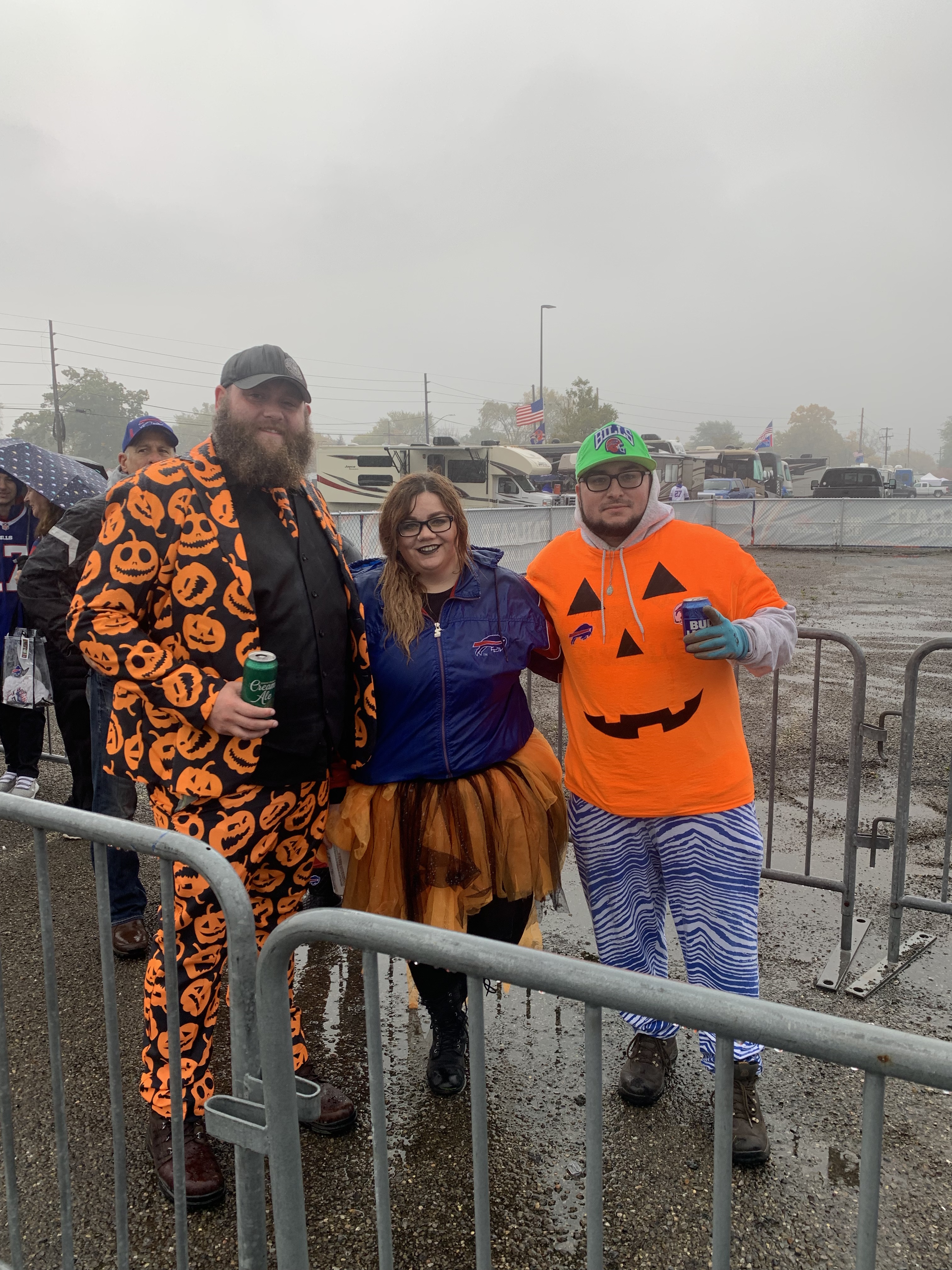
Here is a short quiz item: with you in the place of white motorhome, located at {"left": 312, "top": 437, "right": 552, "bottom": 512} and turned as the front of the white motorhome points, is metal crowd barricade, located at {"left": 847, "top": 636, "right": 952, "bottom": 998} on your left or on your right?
on your right

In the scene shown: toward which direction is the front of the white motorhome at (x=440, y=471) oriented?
to the viewer's right

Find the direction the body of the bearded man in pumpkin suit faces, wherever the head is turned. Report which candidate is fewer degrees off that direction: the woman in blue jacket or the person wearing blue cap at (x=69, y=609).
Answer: the woman in blue jacket

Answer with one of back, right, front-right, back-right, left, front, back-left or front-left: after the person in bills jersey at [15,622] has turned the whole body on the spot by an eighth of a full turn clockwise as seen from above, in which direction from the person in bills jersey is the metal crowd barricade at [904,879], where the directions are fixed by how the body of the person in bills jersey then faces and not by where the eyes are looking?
left

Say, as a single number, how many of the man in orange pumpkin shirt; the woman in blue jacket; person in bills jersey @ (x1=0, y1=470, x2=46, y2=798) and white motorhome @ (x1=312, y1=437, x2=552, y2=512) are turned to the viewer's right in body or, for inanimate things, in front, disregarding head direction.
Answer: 1

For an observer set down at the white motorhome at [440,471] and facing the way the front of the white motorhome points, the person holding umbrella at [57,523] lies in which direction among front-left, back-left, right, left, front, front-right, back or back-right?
right

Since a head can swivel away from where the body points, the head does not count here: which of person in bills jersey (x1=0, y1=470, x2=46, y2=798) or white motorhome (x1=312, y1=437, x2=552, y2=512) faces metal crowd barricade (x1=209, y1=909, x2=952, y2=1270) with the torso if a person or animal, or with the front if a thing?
the person in bills jersey

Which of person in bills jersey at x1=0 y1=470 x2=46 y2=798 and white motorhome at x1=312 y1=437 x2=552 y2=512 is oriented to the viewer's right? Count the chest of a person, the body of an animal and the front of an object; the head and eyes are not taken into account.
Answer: the white motorhome

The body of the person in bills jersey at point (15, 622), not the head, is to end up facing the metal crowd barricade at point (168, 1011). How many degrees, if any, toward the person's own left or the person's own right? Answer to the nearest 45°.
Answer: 0° — they already face it

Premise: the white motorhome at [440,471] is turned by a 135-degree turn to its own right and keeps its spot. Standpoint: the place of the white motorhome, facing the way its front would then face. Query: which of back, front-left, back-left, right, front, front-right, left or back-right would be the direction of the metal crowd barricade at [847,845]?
front-left

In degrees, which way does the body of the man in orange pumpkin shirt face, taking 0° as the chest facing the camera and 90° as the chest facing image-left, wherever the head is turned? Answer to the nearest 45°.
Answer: approximately 0°
